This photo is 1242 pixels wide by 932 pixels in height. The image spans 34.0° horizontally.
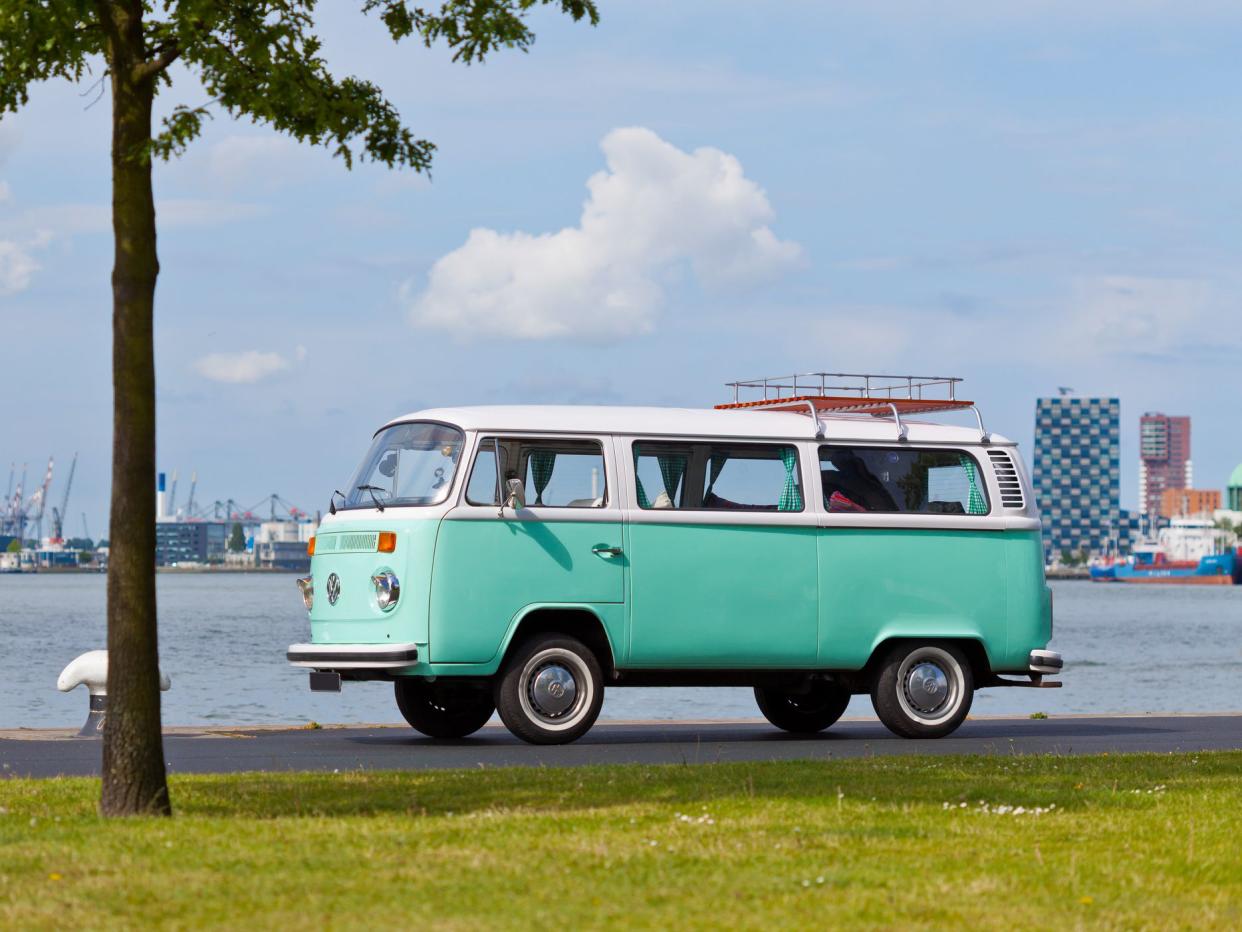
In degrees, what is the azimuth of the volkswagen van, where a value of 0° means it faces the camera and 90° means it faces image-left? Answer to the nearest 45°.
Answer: approximately 45°

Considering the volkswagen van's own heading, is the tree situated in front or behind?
in front
